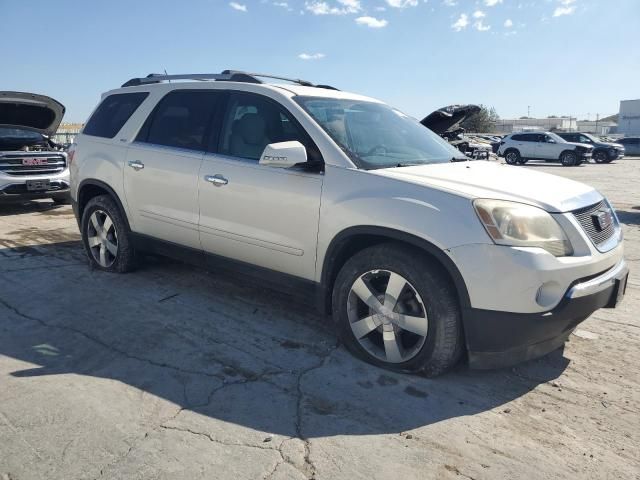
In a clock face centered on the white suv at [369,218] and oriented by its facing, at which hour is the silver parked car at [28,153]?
The silver parked car is roughly at 6 o'clock from the white suv.

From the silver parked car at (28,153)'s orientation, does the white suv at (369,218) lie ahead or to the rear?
ahead

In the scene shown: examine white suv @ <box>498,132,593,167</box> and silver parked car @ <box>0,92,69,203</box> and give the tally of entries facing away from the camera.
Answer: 0

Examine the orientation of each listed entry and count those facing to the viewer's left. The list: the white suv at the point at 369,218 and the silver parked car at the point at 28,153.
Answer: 0

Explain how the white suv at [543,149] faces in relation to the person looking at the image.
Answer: facing the viewer and to the right of the viewer

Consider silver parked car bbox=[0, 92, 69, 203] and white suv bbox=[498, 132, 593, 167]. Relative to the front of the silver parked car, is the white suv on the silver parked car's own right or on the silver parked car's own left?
on the silver parked car's own left

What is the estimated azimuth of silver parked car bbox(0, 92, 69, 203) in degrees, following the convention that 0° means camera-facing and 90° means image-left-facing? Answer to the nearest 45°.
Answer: approximately 0°
